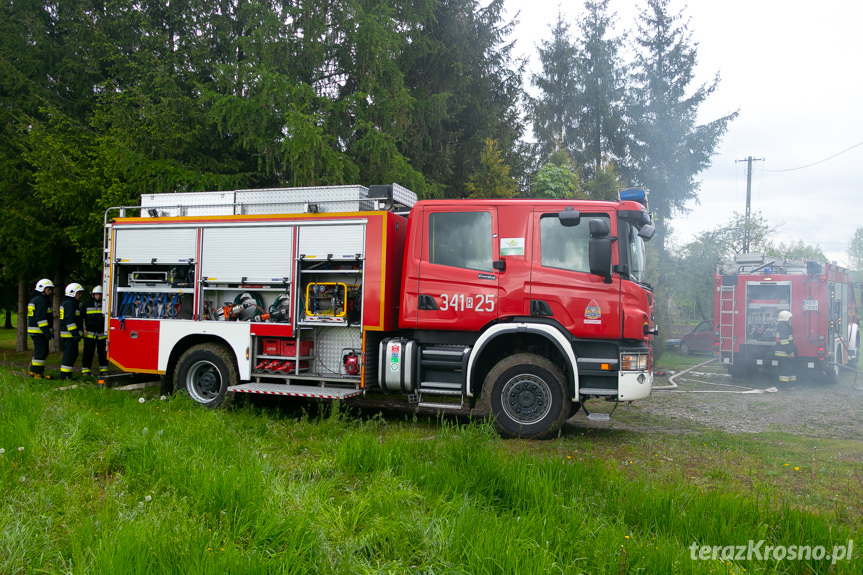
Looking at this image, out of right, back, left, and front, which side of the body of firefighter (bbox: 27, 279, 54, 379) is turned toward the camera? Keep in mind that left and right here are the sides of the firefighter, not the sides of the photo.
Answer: right

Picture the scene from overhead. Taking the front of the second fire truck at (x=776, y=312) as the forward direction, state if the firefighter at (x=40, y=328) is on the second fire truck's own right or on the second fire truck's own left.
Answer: on the second fire truck's own left

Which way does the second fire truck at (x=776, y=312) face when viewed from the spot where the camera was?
facing away from the viewer

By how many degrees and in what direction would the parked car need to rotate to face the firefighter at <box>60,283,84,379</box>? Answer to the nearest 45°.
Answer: approximately 45° to its left

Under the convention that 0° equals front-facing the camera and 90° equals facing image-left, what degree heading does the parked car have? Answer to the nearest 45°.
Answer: approximately 90°

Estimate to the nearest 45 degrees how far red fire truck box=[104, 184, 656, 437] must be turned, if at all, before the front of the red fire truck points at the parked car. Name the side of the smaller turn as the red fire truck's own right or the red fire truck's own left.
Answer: approximately 45° to the red fire truck's own left

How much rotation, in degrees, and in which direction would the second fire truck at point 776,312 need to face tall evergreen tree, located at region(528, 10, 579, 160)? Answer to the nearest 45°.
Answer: approximately 45° to its left

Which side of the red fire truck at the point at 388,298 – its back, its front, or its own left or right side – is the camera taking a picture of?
right
